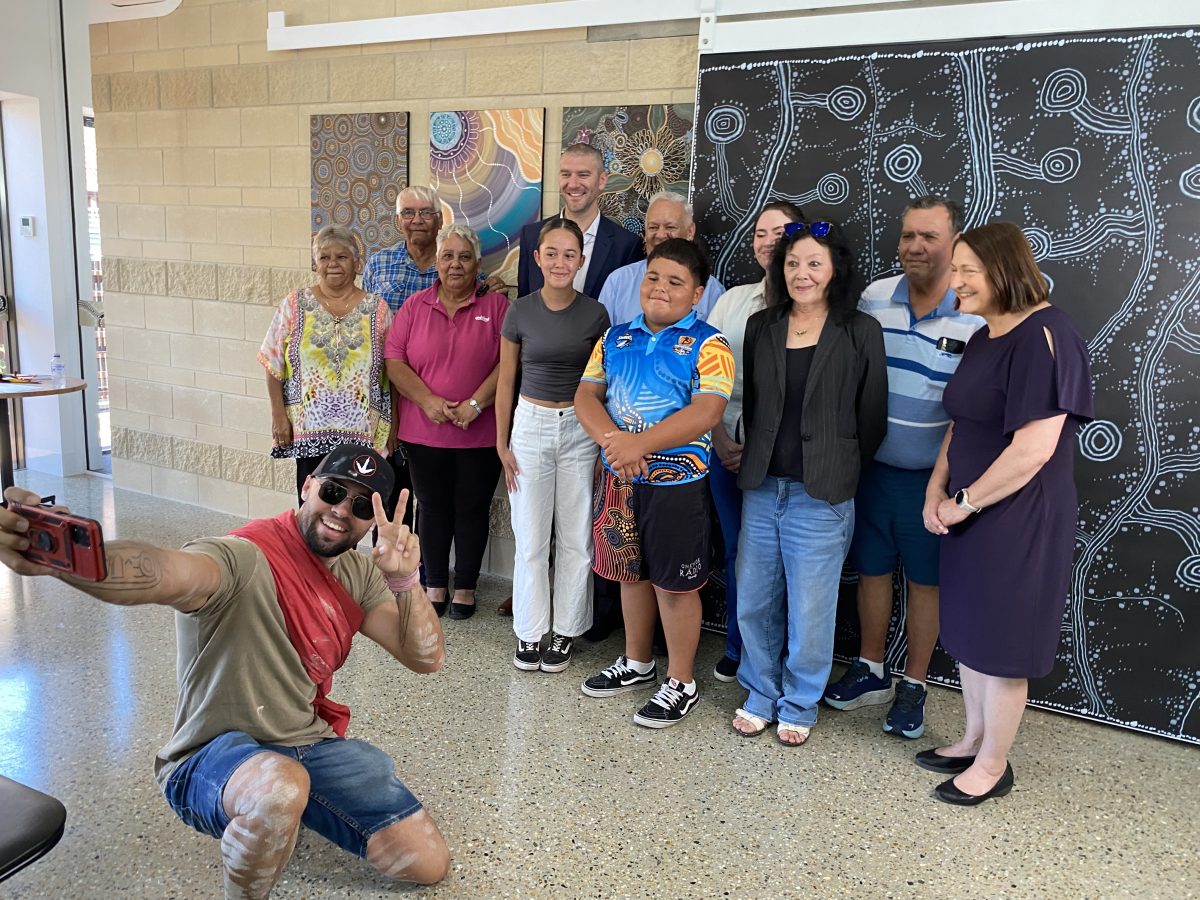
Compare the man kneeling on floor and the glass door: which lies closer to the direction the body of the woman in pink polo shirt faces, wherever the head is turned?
the man kneeling on floor

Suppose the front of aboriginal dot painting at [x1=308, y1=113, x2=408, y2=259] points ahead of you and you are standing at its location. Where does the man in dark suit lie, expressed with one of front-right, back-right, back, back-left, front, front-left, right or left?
left

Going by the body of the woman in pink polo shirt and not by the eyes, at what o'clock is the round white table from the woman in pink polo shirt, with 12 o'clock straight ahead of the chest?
The round white table is roughly at 4 o'clock from the woman in pink polo shirt.

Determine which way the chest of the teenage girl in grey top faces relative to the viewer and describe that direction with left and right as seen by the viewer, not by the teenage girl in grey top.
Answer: facing the viewer

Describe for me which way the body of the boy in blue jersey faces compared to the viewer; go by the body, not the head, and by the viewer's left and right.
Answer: facing the viewer and to the left of the viewer

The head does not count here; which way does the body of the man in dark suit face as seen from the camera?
toward the camera

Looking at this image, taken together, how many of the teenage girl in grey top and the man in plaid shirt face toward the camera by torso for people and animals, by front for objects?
2

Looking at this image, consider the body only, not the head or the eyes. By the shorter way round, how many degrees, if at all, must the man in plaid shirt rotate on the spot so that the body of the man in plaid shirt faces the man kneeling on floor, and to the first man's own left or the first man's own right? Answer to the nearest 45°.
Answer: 0° — they already face them

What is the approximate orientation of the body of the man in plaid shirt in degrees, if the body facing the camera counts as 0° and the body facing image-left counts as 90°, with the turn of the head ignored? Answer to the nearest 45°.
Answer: approximately 0°

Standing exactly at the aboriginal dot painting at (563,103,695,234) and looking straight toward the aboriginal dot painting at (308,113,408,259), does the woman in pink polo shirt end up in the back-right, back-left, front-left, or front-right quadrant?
front-left
